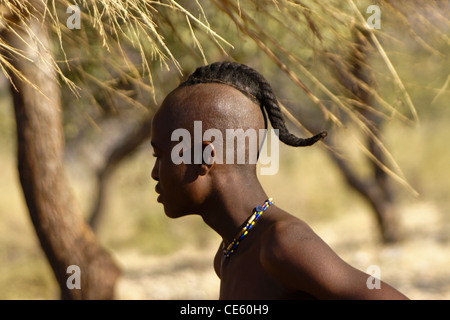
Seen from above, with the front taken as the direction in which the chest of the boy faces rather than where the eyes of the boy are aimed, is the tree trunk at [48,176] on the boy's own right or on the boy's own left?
on the boy's own right

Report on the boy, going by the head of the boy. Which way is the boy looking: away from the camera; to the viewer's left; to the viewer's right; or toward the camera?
to the viewer's left

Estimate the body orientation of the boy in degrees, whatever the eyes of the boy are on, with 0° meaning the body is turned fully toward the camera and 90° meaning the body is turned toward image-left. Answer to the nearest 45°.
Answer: approximately 90°
